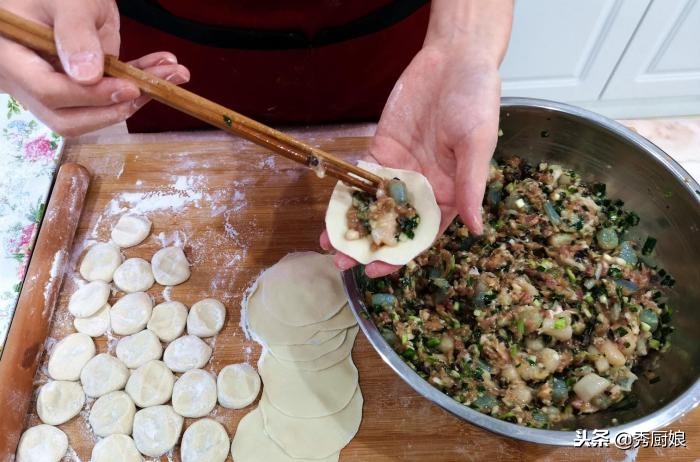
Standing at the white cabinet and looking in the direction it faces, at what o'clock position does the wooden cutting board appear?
The wooden cutting board is roughly at 1 o'clock from the white cabinet.

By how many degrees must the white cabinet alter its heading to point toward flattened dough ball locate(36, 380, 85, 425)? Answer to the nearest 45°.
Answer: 0° — it already faces it

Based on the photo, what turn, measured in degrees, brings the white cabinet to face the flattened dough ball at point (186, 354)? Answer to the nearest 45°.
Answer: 0° — it already faces it

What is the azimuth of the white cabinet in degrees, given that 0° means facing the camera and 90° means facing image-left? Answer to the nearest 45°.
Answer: approximately 0°

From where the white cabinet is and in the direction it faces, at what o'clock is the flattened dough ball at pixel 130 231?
The flattened dough ball is roughly at 1 o'clock from the white cabinet.
